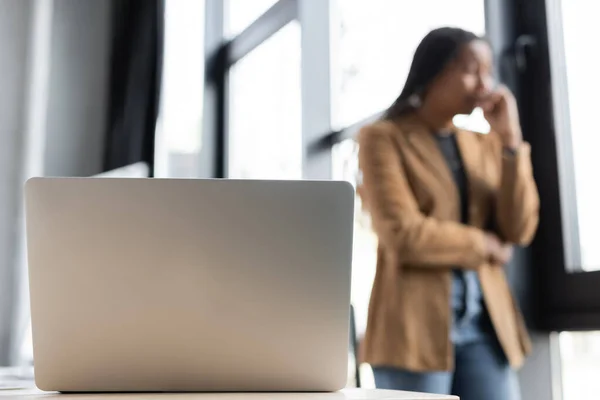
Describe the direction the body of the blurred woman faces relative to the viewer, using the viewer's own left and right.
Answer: facing the viewer and to the right of the viewer

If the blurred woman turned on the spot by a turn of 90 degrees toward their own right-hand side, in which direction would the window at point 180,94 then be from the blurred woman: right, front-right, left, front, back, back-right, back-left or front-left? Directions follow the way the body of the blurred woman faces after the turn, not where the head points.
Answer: right

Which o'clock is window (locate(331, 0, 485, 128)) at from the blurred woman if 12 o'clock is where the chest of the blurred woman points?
The window is roughly at 7 o'clock from the blurred woman.

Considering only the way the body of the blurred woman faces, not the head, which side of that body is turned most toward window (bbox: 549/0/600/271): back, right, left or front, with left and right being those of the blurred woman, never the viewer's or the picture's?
left
